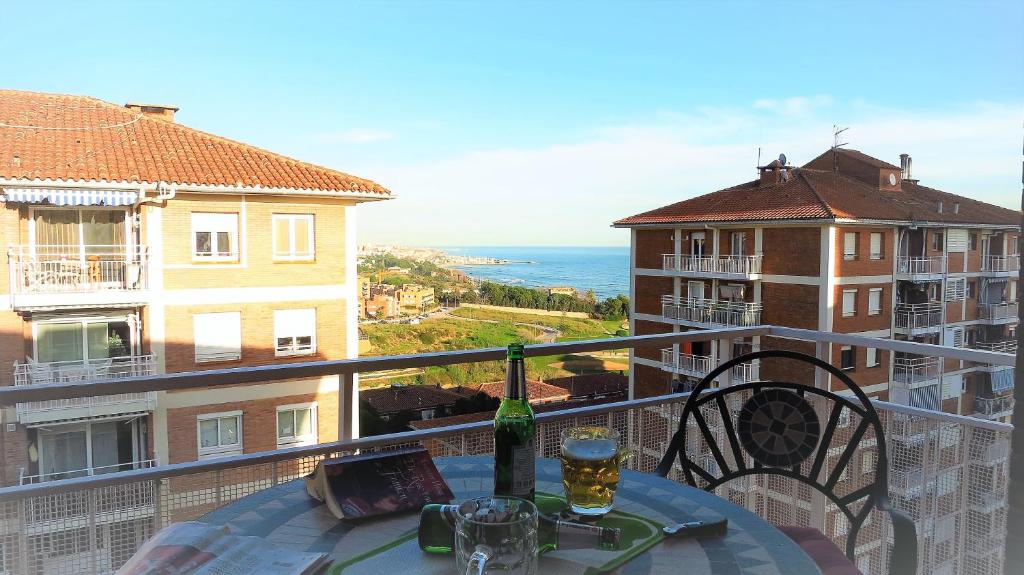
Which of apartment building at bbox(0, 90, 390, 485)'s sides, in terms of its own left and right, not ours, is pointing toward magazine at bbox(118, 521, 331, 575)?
front

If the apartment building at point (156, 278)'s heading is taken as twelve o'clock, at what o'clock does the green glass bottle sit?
The green glass bottle is roughly at 12 o'clock from the apartment building.

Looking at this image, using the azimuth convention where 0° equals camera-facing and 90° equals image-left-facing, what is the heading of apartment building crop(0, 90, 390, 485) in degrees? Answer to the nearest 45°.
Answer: approximately 0°

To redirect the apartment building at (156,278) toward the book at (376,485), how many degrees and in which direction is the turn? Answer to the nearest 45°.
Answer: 0° — it already faces it

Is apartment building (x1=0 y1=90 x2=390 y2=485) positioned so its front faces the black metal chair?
yes

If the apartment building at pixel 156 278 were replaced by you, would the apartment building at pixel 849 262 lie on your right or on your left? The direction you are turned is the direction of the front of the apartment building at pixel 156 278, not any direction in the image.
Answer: on your left

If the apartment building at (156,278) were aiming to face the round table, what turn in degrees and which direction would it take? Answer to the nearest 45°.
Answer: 0° — it already faces it

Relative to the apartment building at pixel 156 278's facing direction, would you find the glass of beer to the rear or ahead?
ahead

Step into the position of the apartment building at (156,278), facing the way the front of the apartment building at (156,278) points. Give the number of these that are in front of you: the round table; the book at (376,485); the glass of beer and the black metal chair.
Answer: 4

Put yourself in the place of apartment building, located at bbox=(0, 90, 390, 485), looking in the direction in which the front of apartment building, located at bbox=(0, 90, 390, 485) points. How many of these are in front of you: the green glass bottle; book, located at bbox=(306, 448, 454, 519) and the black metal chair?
3

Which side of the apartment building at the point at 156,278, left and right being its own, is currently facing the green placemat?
front
